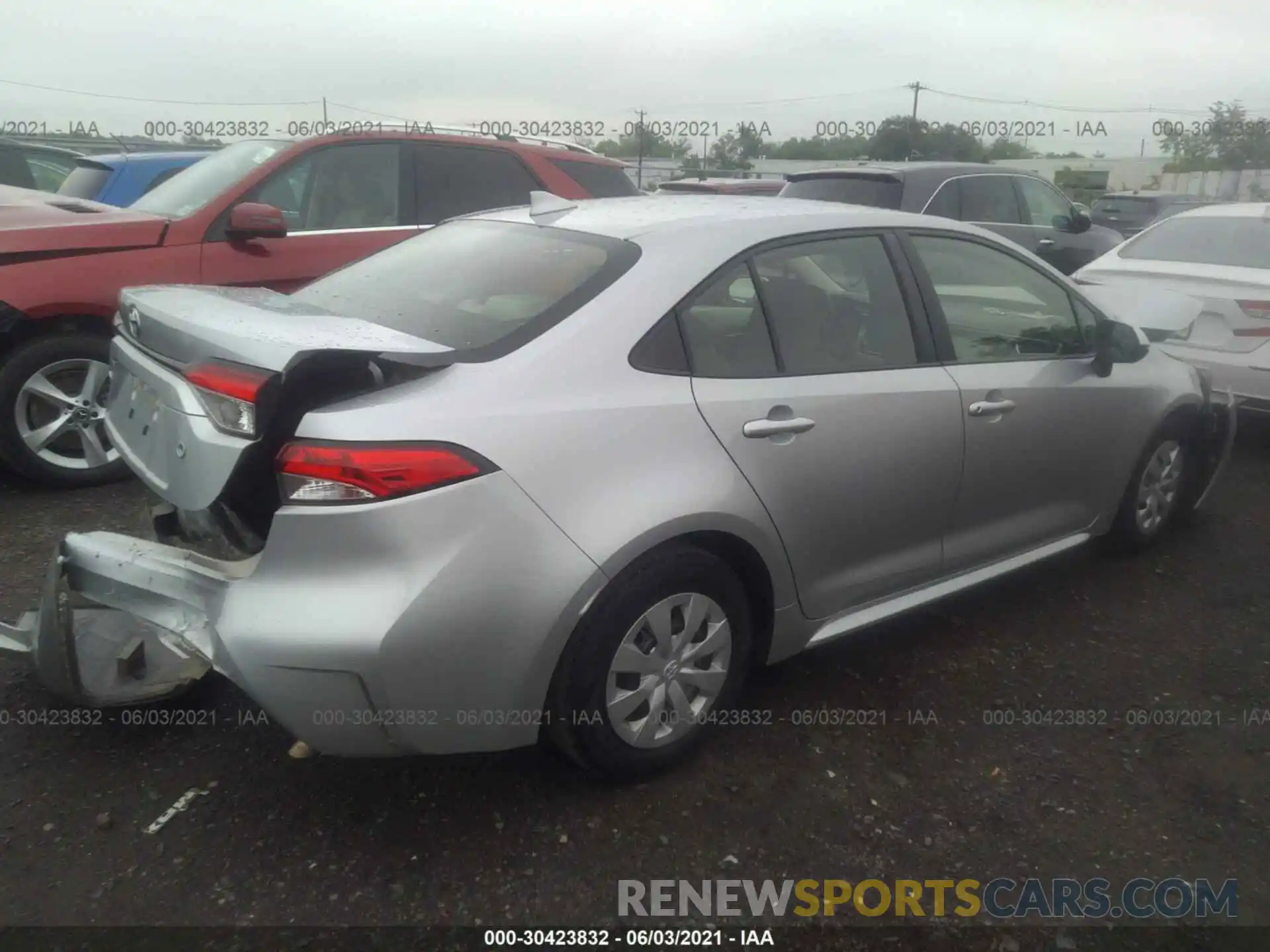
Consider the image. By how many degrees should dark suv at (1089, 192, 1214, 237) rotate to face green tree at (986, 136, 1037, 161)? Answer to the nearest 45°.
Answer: approximately 45° to its left

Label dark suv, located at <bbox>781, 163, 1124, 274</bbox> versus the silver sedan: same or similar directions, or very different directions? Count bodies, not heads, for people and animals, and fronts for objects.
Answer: same or similar directions

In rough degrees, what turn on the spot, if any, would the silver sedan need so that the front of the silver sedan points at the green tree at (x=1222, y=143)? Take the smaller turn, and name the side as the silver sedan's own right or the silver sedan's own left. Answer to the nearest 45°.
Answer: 0° — it already faces it

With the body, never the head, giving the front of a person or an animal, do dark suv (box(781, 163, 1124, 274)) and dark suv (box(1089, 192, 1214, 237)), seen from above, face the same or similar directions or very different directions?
same or similar directions

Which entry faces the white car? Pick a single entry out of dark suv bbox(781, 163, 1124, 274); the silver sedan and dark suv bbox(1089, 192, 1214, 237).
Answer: the silver sedan

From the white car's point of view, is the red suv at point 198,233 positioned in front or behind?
behind

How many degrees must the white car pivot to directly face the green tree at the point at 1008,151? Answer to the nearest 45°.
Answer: approximately 45° to its left

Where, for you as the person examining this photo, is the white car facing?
facing away from the viewer and to the right of the viewer

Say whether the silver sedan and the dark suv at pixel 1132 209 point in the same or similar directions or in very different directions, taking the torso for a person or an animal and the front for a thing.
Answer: same or similar directions

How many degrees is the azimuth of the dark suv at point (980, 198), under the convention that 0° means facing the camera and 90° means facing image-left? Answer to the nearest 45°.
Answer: approximately 225°

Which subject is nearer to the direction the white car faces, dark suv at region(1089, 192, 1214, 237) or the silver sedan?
the dark suv

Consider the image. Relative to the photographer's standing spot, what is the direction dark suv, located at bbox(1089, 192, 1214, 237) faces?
facing away from the viewer and to the right of the viewer

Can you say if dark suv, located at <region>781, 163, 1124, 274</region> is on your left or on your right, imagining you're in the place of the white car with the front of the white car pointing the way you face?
on your left

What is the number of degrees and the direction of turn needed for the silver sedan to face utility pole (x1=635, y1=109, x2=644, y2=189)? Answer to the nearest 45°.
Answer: approximately 45° to its left

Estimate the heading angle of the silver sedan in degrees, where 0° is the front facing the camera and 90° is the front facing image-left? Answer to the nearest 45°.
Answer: approximately 225°
